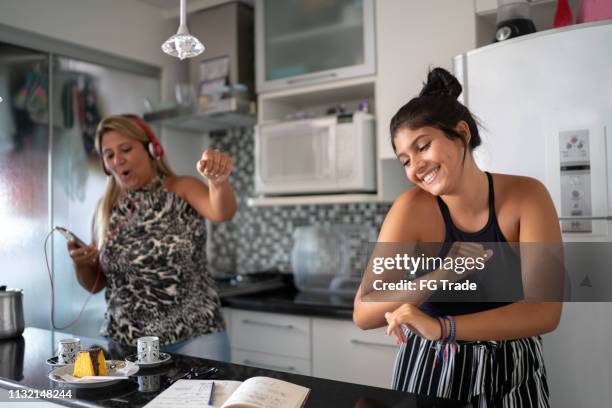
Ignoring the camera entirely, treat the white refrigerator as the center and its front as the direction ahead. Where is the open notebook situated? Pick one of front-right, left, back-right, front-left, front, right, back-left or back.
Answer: front

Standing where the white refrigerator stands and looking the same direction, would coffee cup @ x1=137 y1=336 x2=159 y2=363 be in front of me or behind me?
in front

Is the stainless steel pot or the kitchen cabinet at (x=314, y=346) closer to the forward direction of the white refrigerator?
the stainless steel pot

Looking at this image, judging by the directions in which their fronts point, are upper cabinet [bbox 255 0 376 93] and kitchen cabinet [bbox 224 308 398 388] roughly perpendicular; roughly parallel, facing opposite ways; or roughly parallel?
roughly parallel

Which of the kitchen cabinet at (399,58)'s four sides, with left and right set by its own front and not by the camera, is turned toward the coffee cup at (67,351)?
front

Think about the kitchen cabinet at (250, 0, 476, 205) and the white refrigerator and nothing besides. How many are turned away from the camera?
0

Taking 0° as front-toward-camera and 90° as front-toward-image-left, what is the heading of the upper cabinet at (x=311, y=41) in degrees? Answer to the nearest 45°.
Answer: approximately 45°

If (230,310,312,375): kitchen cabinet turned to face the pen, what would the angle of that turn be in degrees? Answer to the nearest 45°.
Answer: approximately 45° to its left

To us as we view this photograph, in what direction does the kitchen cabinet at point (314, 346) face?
facing the viewer and to the left of the viewer

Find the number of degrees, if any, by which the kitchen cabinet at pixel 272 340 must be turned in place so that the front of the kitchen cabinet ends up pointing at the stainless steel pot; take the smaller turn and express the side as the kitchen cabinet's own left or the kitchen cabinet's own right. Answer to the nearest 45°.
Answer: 0° — it already faces it

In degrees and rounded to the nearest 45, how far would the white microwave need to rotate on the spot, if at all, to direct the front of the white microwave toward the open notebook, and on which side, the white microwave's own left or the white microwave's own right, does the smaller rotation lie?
approximately 45° to the white microwave's own left

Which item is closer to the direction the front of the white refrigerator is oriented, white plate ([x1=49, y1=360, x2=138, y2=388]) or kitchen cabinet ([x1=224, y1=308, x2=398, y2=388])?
the white plate

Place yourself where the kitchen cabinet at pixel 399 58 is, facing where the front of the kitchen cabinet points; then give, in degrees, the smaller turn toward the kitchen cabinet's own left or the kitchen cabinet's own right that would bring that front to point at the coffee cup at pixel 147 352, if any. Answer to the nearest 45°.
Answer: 0° — it already faces it
